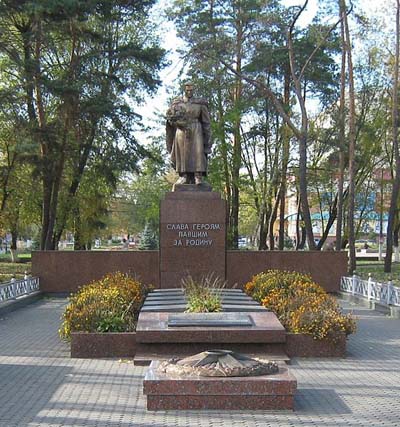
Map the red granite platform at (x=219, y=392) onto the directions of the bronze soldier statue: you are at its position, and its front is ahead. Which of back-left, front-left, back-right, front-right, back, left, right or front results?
front

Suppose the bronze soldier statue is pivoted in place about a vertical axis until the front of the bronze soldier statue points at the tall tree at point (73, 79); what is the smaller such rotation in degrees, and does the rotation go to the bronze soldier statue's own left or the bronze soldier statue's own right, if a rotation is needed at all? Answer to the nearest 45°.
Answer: approximately 135° to the bronze soldier statue's own right

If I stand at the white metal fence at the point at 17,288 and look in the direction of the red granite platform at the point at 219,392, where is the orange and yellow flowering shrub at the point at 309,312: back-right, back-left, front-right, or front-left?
front-left

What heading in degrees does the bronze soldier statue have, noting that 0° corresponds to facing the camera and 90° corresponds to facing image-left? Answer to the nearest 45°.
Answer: approximately 0°

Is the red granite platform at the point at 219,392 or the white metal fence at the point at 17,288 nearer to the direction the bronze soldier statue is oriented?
the red granite platform

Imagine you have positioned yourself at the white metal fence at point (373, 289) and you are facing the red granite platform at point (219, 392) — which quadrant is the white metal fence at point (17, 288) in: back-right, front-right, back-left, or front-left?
front-right

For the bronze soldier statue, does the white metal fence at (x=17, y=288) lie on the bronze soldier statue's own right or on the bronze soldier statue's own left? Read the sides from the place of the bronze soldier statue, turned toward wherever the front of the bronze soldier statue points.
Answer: on the bronze soldier statue's own right

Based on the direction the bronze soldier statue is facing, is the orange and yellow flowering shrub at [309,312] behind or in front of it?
in front
